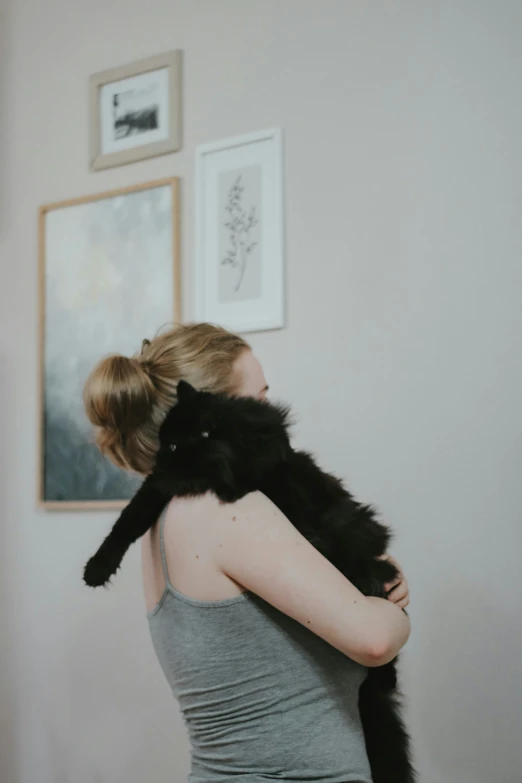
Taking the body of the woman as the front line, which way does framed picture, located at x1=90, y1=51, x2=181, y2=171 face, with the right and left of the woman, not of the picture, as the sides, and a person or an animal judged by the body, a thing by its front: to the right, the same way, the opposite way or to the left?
the opposite way

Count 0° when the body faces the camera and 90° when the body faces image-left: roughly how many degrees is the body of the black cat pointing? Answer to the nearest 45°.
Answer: approximately 45°

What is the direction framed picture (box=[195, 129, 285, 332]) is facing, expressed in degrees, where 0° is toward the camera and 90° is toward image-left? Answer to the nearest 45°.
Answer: approximately 45°

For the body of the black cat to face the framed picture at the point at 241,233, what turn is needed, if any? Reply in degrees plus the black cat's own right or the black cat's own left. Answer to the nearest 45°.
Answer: approximately 135° to the black cat's own right

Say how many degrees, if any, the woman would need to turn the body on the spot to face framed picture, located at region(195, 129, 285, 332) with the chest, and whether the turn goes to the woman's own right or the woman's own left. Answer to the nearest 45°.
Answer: approximately 45° to the woman's own left

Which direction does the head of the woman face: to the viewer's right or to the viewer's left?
to the viewer's right

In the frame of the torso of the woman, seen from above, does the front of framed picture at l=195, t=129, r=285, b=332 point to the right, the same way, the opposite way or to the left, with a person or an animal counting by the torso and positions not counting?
the opposite way
